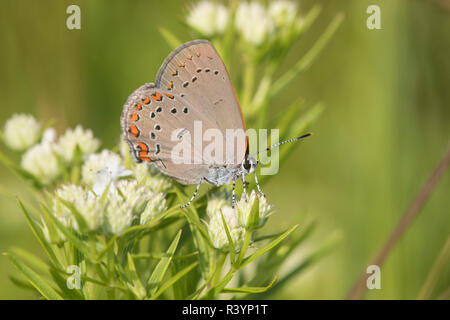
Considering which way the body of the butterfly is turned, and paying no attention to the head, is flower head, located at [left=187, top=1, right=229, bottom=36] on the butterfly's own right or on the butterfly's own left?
on the butterfly's own left

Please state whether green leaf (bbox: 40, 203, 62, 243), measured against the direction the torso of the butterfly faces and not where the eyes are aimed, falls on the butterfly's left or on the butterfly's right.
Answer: on the butterfly's right

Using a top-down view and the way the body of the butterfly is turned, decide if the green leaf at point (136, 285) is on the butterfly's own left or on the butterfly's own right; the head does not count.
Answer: on the butterfly's own right

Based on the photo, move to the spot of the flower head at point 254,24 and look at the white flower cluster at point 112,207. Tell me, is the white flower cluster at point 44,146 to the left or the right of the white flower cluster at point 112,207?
right

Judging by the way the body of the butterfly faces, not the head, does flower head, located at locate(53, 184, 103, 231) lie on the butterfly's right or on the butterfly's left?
on the butterfly's right

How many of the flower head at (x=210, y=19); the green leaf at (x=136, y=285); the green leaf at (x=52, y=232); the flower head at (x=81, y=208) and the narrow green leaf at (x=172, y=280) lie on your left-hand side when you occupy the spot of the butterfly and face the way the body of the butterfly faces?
1

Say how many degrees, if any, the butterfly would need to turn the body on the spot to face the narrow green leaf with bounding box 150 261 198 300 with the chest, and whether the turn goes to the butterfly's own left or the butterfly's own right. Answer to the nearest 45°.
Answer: approximately 90° to the butterfly's own right

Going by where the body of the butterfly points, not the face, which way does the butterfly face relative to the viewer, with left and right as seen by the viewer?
facing to the right of the viewer
